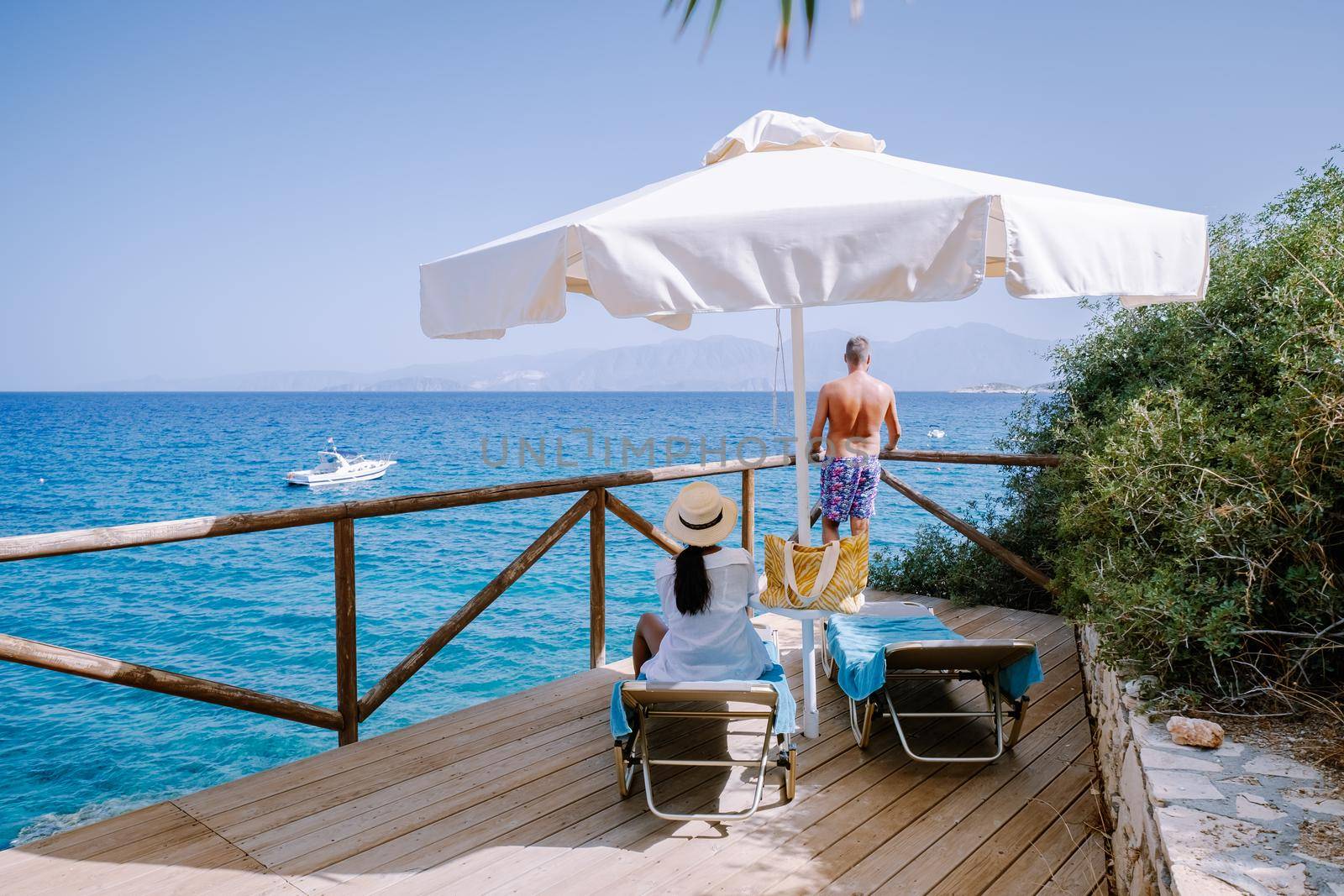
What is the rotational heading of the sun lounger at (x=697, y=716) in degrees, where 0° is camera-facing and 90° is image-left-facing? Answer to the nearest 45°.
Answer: approximately 180°

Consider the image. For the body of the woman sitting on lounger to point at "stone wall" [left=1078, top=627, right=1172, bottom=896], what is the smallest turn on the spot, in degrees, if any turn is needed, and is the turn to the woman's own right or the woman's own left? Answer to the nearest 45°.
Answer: approximately 135° to the woman's own right

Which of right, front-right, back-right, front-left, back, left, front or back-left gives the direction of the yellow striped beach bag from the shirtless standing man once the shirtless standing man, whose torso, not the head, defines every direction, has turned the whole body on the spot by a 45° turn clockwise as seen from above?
back-right

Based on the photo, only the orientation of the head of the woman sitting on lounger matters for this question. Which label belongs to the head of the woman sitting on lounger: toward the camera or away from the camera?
away from the camera

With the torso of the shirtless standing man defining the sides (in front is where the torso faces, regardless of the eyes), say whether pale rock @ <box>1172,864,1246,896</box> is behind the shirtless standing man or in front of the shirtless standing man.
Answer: behind

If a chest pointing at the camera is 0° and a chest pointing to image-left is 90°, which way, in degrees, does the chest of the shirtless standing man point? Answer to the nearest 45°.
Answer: approximately 180°

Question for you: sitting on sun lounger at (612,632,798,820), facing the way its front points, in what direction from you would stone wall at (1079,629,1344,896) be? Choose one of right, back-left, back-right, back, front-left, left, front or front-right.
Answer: back-right

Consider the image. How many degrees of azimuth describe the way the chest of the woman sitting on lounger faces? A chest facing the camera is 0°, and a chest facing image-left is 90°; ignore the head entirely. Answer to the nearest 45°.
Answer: approximately 180°

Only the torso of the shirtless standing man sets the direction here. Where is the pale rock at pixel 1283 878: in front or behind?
behind

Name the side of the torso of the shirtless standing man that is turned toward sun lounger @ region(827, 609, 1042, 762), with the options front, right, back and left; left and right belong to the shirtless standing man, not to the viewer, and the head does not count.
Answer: back
